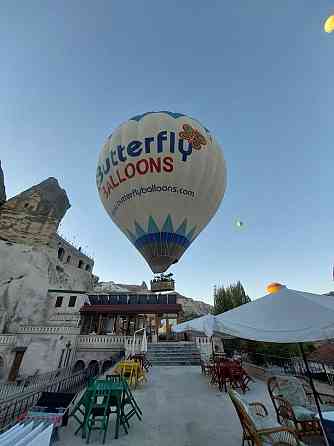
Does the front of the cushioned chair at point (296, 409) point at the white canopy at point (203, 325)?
no

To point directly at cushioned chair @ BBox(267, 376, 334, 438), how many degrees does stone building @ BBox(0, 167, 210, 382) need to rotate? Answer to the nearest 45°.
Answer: approximately 45° to its right

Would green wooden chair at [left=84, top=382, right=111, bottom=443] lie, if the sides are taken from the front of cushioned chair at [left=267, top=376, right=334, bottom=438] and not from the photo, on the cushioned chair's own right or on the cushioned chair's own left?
on the cushioned chair's own right

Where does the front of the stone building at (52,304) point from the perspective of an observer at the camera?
facing the viewer and to the right of the viewer

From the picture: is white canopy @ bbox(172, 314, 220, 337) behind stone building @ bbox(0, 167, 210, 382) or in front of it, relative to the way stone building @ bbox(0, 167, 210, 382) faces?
in front

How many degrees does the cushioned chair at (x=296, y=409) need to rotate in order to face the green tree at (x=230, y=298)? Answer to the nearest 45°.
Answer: approximately 135° to its left

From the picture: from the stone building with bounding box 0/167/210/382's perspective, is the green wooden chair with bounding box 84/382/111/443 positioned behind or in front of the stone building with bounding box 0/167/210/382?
in front

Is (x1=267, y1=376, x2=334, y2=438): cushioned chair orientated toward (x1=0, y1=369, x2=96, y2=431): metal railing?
no

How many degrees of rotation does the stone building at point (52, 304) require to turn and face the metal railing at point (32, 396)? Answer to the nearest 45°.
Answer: approximately 45° to its right

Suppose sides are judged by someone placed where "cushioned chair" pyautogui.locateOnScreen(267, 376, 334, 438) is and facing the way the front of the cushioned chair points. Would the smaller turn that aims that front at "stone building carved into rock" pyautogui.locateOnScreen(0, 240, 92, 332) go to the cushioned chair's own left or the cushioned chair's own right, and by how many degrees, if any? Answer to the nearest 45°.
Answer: approximately 135° to the cushioned chair's own right

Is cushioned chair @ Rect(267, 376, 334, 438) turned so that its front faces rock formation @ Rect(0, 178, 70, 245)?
no
